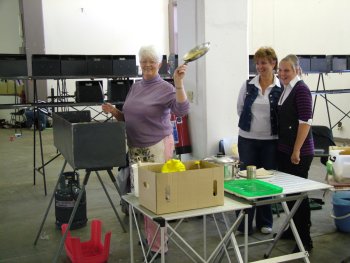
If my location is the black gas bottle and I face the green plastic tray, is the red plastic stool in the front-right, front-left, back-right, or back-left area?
front-right

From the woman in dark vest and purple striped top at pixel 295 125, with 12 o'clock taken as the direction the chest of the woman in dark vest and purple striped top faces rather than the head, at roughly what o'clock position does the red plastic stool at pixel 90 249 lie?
The red plastic stool is roughly at 1 o'clock from the woman in dark vest and purple striped top.

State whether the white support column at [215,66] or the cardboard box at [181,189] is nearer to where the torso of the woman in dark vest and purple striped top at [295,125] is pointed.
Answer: the cardboard box

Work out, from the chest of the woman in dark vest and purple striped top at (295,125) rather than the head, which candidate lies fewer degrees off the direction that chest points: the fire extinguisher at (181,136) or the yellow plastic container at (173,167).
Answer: the yellow plastic container

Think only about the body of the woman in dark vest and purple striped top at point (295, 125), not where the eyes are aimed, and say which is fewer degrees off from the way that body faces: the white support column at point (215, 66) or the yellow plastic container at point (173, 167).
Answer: the yellow plastic container

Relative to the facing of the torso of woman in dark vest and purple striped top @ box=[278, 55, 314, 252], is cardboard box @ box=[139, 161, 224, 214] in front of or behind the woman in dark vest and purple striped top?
in front

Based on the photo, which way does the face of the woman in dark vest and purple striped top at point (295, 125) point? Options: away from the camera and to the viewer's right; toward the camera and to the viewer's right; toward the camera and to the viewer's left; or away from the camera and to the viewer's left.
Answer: toward the camera and to the viewer's left

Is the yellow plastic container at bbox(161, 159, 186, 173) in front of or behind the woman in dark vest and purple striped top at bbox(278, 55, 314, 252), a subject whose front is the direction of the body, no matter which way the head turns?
in front

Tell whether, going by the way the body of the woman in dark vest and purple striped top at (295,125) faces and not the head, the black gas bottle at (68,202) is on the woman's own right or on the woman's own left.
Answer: on the woman's own right
